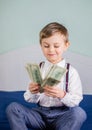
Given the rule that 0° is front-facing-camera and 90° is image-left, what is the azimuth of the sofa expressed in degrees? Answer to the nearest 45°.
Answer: approximately 0°
